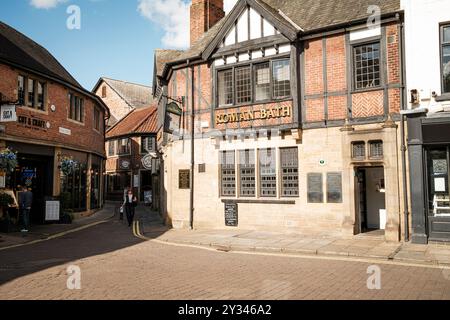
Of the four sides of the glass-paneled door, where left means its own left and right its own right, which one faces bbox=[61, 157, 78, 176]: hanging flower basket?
right

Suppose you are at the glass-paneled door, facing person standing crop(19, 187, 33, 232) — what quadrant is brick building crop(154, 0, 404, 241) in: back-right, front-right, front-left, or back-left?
front-right

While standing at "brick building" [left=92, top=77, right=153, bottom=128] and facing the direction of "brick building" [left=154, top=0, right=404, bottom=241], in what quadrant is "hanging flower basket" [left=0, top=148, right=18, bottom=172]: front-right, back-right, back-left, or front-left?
front-right

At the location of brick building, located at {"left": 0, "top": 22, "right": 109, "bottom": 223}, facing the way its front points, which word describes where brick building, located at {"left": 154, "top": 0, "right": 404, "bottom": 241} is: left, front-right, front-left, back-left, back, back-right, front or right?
front

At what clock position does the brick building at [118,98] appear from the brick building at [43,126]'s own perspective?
the brick building at [118,98] is roughly at 8 o'clock from the brick building at [43,126].

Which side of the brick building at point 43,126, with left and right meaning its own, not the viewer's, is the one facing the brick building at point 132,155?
left

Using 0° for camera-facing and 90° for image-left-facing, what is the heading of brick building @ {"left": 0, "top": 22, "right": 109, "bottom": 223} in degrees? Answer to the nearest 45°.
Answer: approximately 315°

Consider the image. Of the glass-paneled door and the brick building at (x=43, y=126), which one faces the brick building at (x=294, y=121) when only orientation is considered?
the brick building at (x=43, y=126)

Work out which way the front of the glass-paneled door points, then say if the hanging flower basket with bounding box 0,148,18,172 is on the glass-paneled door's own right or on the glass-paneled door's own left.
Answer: on the glass-paneled door's own right

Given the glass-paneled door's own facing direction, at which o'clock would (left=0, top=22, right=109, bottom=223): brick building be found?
The brick building is roughly at 3 o'clock from the glass-paneled door.

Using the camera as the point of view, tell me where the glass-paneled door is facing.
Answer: facing the viewer

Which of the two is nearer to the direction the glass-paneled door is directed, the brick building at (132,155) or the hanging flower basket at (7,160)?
the hanging flower basket

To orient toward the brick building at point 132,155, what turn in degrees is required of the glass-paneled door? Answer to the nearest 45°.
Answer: approximately 135° to its right

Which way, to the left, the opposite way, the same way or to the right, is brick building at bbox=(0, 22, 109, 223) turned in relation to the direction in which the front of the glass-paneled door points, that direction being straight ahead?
to the left

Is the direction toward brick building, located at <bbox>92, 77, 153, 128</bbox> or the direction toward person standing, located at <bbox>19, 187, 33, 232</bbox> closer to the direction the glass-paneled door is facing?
the person standing
